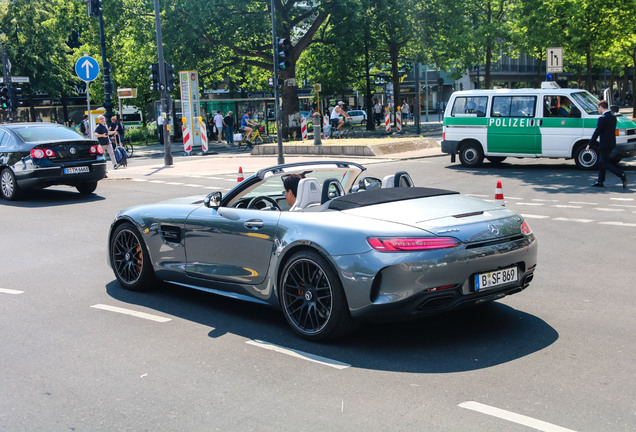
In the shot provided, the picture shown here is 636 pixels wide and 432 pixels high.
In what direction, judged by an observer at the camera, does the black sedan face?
facing away from the viewer and to the left of the viewer

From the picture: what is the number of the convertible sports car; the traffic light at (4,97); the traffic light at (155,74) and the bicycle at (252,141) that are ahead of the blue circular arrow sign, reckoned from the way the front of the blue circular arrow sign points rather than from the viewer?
1

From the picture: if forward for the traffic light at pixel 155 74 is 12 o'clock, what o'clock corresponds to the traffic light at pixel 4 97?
the traffic light at pixel 4 97 is roughly at 2 o'clock from the traffic light at pixel 155 74.

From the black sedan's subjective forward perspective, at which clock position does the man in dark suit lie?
The man in dark suit is roughly at 5 o'clock from the black sedan.

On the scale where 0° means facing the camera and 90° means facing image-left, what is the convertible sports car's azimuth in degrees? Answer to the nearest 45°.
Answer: approximately 135°

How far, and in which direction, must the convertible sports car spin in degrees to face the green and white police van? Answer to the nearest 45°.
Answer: approximately 45° to its right

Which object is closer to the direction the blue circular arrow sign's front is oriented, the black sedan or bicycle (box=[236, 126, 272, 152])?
the black sedan
